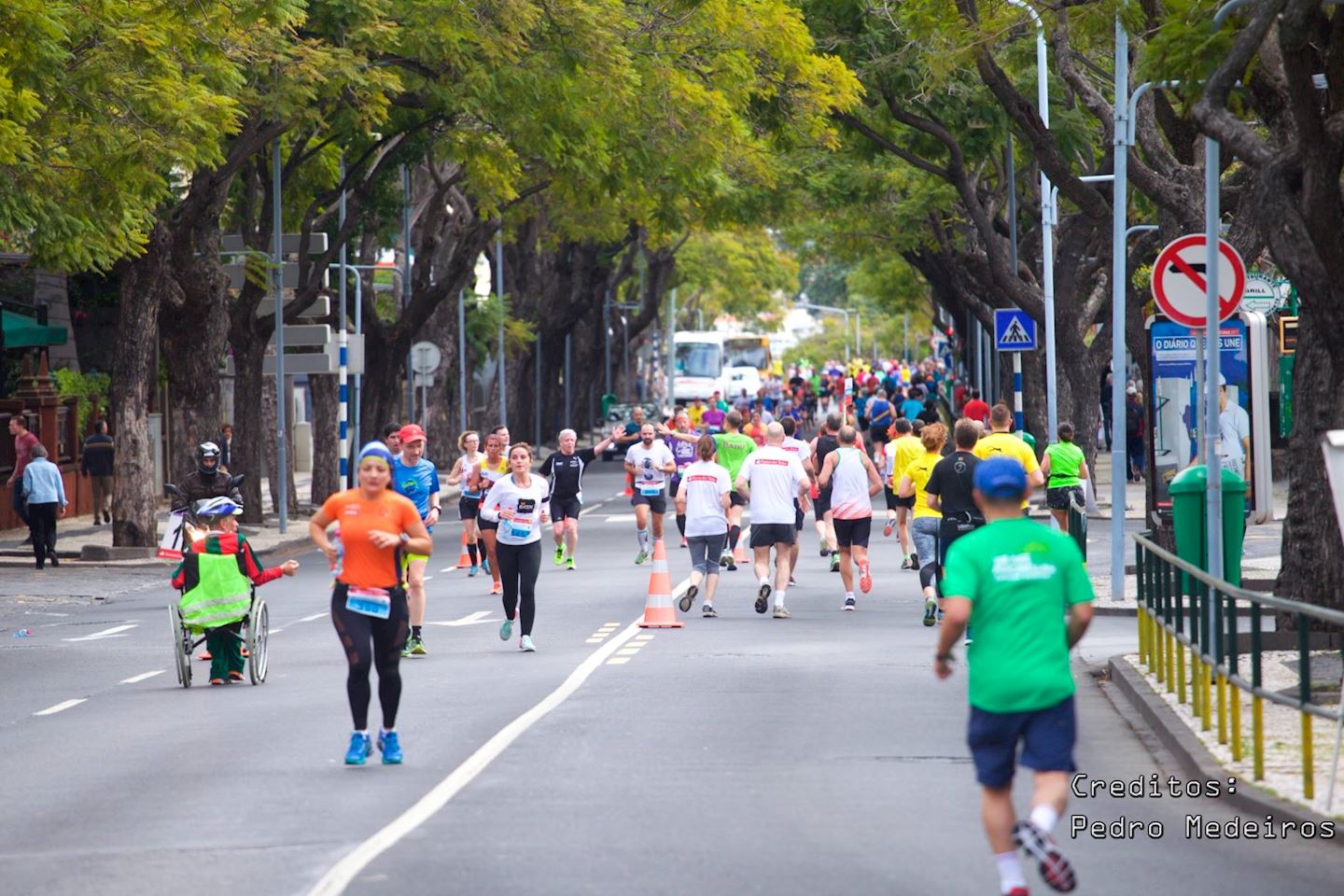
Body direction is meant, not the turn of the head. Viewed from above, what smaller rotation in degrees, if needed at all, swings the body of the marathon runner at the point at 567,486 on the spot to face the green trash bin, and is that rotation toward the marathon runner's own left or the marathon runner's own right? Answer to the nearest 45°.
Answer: approximately 45° to the marathon runner's own left

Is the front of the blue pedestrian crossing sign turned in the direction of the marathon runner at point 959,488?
yes

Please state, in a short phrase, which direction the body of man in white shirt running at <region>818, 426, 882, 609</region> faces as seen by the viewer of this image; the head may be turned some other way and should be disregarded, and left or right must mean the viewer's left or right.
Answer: facing away from the viewer

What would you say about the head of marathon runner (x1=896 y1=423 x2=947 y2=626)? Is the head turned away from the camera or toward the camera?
away from the camera

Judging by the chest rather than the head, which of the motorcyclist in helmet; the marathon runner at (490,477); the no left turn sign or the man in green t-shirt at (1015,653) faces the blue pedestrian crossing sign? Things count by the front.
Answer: the man in green t-shirt

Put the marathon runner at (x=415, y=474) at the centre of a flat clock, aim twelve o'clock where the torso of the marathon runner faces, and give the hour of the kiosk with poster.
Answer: The kiosk with poster is roughly at 7 o'clock from the marathon runner.

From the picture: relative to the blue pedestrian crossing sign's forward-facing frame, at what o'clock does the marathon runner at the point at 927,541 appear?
The marathon runner is roughly at 12 o'clock from the blue pedestrian crossing sign.

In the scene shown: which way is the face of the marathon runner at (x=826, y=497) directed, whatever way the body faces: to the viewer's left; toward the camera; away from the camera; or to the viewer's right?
away from the camera

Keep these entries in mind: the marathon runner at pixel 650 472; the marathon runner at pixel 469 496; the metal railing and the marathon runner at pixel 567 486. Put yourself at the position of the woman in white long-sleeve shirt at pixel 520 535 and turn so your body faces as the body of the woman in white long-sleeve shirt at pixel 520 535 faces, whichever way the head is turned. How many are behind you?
3
